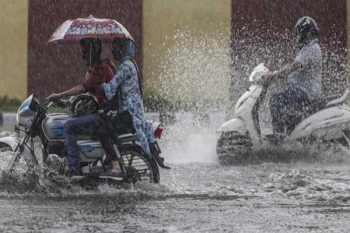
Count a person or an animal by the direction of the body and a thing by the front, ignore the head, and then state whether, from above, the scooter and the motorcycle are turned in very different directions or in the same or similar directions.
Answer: same or similar directions

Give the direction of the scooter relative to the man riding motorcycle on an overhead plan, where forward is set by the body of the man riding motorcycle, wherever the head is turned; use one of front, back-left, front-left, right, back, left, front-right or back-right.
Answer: back-right

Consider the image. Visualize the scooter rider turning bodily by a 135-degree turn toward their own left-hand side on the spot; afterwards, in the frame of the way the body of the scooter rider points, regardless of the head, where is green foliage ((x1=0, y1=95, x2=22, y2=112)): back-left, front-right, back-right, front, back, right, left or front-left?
back

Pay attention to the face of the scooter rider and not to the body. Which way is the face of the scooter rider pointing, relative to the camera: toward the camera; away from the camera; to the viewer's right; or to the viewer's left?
to the viewer's left

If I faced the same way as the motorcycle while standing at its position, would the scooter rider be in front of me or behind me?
behind

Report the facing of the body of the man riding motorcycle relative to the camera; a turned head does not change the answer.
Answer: to the viewer's left

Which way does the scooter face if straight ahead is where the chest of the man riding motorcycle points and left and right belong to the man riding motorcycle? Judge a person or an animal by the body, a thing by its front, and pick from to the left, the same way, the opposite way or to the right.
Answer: the same way

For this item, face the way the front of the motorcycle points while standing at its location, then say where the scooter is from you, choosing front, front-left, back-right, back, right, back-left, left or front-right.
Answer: back-right

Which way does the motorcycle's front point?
to the viewer's left

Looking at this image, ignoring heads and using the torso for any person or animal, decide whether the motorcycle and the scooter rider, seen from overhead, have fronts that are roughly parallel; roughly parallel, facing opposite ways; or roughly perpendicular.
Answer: roughly parallel

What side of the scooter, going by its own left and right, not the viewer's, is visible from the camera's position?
left

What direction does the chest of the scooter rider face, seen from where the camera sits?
to the viewer's left
